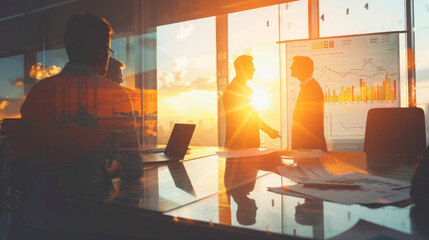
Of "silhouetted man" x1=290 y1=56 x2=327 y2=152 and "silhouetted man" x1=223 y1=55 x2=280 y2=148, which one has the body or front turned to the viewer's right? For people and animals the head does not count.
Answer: "silhouetted man" x1=223 y1=55 x2=280 y2=148

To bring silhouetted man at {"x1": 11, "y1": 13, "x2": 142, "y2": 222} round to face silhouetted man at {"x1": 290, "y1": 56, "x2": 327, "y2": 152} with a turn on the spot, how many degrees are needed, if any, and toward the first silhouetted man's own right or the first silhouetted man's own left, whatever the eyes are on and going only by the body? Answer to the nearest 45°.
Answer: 0° — they already face them

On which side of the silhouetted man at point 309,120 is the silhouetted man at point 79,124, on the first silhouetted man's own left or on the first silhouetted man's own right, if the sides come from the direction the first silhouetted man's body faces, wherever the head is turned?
on the first silhouetted man's own left

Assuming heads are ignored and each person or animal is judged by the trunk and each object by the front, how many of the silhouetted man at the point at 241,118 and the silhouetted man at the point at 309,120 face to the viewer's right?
1

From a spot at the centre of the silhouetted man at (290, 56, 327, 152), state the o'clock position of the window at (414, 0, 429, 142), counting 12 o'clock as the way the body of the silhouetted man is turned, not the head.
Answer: The window is roughly at 5 o'clock from the silhouetted man.

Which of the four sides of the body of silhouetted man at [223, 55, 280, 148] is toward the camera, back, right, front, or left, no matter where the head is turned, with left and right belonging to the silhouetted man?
right

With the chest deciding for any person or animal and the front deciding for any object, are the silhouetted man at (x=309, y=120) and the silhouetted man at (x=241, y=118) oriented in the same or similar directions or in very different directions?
very different directions

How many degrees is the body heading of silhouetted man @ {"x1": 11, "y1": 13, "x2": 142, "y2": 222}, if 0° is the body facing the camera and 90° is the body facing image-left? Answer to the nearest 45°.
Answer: approximately 225°

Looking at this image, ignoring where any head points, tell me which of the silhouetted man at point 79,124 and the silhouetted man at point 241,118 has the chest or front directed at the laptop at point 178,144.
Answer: the silhouetted man at point 79,124

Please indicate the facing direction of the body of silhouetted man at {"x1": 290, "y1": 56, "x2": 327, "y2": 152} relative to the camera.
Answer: to the viewer's left

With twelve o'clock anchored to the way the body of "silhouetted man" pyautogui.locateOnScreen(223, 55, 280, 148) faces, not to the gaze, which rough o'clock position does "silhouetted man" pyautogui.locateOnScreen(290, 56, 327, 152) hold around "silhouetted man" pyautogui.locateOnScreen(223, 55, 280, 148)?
"silhouetted man" pyautogui.locateOnScreen(290, 56, 327, 152) is roughly at 12 o'clock from "silhouetted man" pyautogui.locateOnScreen(223, 55, 280, 148).
